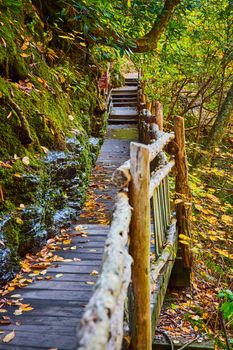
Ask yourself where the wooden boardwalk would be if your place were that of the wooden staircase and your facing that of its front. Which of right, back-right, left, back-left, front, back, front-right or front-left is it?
front

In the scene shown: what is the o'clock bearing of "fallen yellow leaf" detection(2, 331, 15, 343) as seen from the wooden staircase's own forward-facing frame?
The fallen yellow leaf is roughly at 12 o'clock from the wooden staircase.

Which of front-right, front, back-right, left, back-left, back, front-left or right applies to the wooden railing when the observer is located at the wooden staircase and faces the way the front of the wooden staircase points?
front

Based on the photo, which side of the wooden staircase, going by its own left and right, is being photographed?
front
